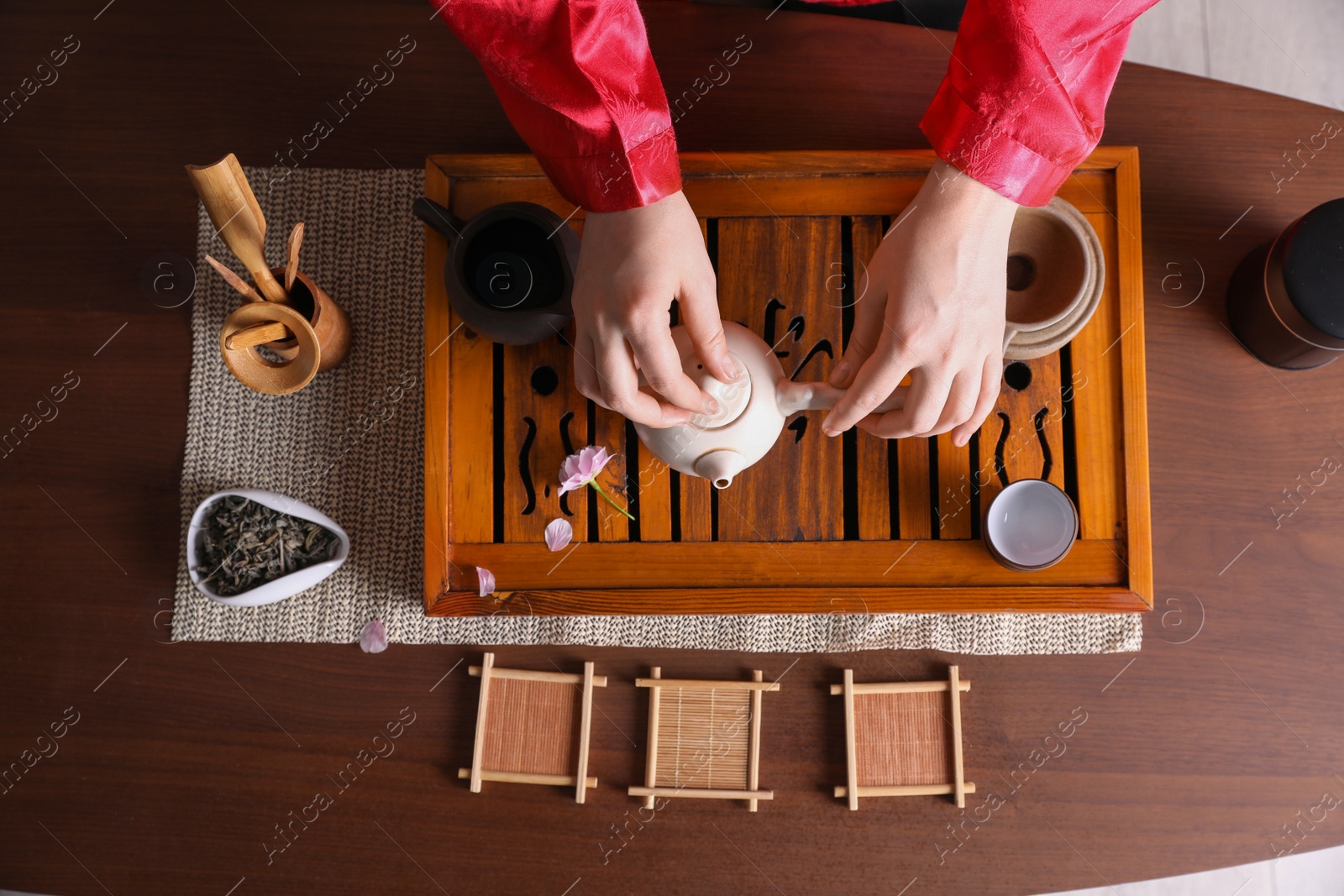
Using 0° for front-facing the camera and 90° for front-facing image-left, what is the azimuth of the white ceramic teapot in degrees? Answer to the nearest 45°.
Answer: approximately 0°
